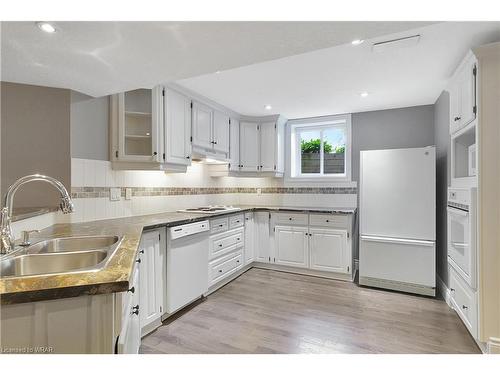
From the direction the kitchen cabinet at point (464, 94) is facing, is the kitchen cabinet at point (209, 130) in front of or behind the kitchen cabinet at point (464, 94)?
in front

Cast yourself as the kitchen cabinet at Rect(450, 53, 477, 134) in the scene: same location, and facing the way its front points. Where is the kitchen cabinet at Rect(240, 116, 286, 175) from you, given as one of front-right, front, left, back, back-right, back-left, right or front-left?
front-right

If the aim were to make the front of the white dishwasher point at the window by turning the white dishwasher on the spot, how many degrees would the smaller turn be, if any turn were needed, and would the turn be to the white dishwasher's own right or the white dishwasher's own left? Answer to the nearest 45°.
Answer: approximately 90° to the white dishwasher's own left

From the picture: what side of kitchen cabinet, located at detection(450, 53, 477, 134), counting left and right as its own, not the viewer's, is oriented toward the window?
right

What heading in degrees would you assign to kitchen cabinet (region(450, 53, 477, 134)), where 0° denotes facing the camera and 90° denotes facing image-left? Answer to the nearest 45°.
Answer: approximately 45°

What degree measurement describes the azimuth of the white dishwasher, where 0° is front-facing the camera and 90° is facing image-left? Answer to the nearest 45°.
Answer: approximately 315°

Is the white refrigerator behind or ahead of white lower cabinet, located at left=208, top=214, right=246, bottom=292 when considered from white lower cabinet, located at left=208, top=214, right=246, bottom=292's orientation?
ahead

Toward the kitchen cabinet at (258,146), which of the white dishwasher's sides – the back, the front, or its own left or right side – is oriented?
left

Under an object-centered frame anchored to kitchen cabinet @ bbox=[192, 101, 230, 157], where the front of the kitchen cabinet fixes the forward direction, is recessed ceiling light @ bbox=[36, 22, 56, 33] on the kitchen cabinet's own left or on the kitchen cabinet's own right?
on the kitchen cabinet's own right
